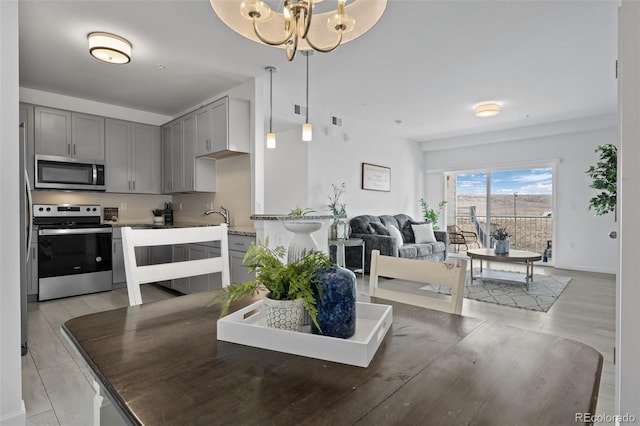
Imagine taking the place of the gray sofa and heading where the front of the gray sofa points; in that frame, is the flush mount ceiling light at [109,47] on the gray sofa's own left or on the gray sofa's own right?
on the gray sofa's own right

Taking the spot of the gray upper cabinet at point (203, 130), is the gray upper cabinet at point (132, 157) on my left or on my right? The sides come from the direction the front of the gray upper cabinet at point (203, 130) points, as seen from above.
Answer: on my right

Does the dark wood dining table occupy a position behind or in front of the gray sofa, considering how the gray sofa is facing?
in front

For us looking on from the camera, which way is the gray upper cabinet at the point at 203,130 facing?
facing the viewer and to the left of the viewer

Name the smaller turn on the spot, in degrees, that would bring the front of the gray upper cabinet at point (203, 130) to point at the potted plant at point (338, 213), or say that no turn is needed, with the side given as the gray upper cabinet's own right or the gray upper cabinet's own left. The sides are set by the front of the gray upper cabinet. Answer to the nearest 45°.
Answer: approximately 135° to the gray upper cabinet's own left

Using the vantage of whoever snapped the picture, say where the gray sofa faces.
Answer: facing the viewer and to the right of the viewer

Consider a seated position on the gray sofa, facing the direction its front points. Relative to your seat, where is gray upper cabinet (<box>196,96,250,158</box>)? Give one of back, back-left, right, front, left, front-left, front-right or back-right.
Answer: right

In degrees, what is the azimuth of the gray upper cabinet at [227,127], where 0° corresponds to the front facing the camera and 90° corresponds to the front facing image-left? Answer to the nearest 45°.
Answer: approximately 45°

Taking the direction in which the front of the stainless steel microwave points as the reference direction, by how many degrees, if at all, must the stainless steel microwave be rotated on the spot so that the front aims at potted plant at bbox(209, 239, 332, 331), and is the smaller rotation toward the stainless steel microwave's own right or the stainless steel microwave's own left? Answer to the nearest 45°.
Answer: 0° — it already faces it

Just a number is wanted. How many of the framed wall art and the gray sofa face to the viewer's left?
0

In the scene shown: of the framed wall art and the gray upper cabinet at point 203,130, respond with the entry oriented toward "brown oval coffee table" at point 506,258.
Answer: the framed wall art
